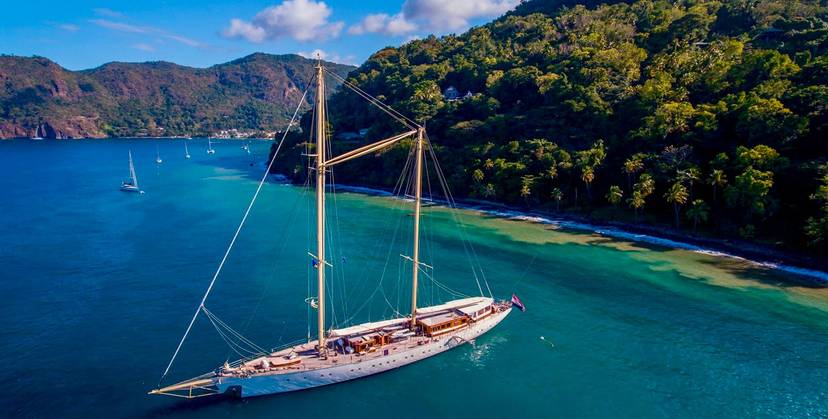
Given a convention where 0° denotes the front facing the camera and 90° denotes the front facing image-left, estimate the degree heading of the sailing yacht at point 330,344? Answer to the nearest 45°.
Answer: approximately 45°
